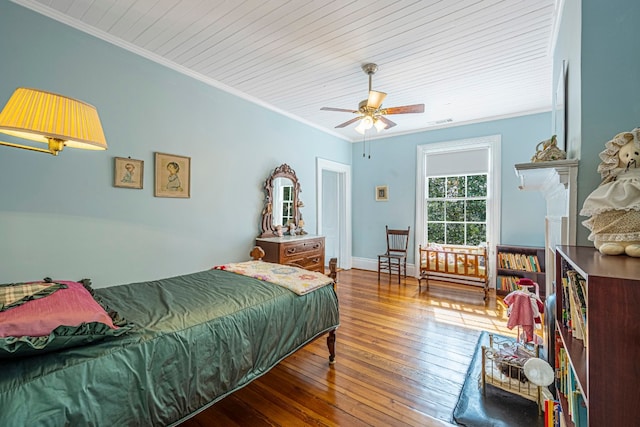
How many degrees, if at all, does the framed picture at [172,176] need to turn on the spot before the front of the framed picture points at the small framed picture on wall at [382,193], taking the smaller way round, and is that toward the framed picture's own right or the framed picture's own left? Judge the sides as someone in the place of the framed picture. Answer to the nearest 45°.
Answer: approximately 45° to the framed picture's own left

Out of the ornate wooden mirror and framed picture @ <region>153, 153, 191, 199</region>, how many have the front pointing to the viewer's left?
0

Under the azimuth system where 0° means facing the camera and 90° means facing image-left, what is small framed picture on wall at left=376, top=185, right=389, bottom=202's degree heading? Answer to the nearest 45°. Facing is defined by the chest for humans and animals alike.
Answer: approximately 0°

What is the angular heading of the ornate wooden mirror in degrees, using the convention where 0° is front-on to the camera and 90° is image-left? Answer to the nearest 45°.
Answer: approximately 315°

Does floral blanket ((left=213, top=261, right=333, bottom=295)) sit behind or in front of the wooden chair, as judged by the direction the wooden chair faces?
in front

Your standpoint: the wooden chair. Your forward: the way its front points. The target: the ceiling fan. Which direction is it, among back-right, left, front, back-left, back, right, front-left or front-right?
front-left

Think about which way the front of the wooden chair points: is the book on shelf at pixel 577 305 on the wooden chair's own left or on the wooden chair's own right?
on the wooden chair's own left

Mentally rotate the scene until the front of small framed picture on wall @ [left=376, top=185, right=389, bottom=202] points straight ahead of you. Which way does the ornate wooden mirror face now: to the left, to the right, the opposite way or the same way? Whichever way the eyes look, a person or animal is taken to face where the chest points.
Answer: to the left

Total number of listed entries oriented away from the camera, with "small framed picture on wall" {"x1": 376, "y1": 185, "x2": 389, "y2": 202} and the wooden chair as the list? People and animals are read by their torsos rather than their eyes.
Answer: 0

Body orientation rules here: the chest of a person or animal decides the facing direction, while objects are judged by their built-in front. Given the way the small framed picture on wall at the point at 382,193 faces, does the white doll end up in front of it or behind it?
in front

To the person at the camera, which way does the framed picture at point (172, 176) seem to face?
facing the viewer and to the right of the viewer

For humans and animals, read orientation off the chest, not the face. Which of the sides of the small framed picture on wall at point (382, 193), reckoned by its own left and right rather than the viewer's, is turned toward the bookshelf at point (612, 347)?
front
